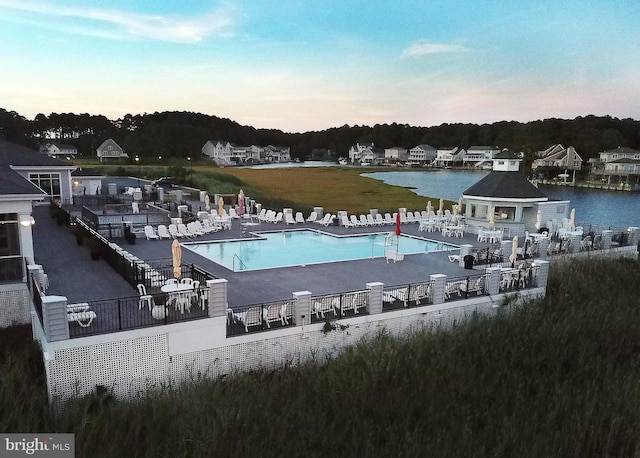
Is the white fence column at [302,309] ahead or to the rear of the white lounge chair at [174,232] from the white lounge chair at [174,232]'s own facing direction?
ahead

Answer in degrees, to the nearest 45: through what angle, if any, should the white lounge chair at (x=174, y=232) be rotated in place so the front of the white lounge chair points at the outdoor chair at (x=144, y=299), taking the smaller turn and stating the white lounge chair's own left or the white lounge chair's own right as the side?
approximately 45° to the white lounge chair's own right

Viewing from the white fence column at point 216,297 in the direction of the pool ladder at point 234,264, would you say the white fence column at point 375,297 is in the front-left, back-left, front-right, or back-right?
front-right

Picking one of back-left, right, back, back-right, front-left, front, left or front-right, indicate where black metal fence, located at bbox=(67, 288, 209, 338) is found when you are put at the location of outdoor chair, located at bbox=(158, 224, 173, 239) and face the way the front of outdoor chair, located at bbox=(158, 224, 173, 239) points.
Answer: front-right

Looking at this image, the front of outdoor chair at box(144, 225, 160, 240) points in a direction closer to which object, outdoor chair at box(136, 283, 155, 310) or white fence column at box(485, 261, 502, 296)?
the white fence column

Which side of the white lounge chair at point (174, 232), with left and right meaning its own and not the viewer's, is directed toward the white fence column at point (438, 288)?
front

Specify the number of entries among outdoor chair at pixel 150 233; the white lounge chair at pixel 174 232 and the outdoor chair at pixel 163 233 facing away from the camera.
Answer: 0

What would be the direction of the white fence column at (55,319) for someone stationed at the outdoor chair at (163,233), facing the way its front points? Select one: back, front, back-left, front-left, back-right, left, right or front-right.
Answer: front-right

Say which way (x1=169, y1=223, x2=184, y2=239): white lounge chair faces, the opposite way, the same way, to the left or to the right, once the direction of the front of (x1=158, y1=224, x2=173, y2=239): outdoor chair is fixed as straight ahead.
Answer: the same way

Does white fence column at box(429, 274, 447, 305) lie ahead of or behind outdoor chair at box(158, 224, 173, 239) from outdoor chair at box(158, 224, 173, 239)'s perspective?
ahead

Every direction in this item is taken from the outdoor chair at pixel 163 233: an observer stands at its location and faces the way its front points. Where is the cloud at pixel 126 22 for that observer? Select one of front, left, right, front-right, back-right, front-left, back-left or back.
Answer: back-left

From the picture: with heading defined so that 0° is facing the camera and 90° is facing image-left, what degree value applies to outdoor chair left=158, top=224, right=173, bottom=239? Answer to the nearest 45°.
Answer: approximately 315°

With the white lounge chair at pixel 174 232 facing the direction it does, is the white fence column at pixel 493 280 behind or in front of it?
in front

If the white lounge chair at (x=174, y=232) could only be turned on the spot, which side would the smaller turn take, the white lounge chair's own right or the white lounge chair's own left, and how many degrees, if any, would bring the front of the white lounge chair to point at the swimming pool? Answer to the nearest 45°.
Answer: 0° — it already faces it

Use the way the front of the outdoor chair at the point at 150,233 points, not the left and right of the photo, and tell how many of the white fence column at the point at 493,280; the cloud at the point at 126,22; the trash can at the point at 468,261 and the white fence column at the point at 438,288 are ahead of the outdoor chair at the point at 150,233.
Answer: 3

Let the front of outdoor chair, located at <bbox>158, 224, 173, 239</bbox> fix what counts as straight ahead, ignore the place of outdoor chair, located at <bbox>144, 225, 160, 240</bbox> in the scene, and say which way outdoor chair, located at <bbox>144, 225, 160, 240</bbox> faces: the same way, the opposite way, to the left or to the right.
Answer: the same way

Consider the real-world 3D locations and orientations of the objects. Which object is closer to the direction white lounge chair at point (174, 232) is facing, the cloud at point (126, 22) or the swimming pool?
the swimming pool

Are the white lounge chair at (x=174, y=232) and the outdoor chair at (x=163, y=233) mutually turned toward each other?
no

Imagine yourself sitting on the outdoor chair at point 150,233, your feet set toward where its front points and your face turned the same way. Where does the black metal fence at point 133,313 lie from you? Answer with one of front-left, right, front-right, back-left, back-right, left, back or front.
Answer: front-right

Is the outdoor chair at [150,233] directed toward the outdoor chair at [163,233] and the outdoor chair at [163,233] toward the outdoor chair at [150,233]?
no

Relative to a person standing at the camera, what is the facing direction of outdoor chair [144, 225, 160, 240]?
facing the viewer and to the right of the viewer
